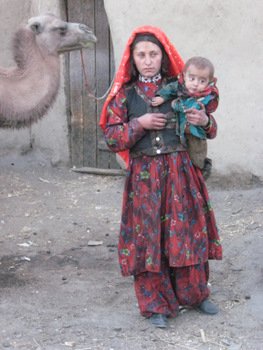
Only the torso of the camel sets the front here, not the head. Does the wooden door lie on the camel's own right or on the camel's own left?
on the camel's own left

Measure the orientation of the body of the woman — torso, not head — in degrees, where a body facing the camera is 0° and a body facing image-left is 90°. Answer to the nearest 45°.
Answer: approximately 0°

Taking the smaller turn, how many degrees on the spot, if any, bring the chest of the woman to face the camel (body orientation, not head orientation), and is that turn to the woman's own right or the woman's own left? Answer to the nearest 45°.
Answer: approximately 135° to the woman's own right

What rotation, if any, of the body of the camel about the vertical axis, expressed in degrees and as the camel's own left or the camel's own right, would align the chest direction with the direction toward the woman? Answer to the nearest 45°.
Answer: approximately 45° to the camel's own right

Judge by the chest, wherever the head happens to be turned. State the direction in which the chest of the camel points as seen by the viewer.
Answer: to the viewer's right

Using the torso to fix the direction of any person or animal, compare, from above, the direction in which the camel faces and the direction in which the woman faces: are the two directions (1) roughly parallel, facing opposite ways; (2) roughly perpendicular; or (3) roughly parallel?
roughly perpendicular

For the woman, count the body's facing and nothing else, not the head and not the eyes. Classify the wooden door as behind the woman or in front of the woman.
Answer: behind

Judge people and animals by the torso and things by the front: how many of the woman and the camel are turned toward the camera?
1
